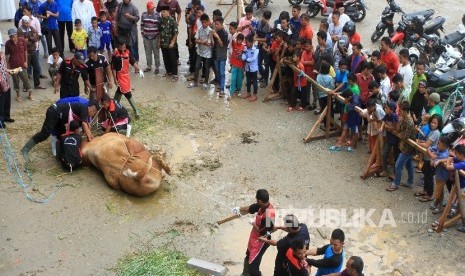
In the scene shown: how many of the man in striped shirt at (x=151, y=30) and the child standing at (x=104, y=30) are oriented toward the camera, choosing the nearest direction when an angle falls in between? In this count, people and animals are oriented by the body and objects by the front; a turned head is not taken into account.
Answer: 2

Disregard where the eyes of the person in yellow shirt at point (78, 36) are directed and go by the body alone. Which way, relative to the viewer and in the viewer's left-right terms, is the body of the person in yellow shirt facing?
facing the viewer

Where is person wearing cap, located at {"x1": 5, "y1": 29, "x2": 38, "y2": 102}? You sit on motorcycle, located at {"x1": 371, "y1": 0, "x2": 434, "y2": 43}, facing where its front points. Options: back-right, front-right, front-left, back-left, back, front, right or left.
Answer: front

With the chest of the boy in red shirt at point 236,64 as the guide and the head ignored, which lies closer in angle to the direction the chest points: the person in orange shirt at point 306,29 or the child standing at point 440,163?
the child standing

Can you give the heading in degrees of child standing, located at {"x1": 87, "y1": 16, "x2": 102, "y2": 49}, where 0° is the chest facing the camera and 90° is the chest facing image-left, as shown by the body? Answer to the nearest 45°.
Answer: approximately 0°

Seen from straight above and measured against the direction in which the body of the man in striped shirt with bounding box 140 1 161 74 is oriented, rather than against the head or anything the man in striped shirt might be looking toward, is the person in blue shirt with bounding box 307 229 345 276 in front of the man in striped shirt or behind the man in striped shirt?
in front

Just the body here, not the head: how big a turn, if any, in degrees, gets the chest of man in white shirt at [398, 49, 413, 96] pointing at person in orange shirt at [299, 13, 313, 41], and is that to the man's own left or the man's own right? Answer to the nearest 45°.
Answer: approximately 90° to the man's own right

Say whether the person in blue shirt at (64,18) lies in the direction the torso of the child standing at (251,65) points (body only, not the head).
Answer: no

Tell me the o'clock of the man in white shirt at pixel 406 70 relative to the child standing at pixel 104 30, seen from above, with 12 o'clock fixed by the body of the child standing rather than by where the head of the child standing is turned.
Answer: The man in white shirt is roughly at 10 o'clock from the child standing.

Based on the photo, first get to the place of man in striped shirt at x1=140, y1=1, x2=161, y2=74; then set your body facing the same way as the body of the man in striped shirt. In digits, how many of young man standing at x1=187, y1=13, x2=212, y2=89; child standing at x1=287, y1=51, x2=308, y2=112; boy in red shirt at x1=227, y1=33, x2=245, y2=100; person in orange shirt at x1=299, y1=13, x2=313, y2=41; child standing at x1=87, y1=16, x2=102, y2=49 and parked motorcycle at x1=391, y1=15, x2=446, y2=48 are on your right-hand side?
1

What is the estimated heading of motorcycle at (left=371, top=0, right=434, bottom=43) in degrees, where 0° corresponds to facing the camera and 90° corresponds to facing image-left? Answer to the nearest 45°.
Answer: approximately 45°

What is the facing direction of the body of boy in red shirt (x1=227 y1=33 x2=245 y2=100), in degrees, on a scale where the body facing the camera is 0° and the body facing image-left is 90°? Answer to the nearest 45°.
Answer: approximately 45°

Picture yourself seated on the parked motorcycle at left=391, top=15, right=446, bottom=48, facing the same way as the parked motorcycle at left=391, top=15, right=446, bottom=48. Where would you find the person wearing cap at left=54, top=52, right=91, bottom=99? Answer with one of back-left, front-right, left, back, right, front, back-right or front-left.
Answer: front

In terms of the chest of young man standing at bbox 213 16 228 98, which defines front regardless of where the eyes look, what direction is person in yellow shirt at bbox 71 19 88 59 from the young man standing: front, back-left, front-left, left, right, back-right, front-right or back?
front-right

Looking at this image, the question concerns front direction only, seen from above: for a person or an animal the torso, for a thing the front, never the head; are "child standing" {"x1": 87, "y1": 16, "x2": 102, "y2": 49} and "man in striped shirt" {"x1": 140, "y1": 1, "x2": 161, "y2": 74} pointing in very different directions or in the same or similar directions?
same or similar directions

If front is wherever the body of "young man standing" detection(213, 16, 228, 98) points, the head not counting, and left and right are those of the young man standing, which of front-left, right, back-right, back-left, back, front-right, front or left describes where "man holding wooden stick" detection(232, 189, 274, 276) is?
front-left

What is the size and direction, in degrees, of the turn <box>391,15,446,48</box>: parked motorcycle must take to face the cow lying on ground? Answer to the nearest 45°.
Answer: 0° — it already faces it

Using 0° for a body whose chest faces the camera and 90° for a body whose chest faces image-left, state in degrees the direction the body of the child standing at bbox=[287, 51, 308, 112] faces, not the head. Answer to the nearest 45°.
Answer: approximately 45°

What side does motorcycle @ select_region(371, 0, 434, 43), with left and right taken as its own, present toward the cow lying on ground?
front
